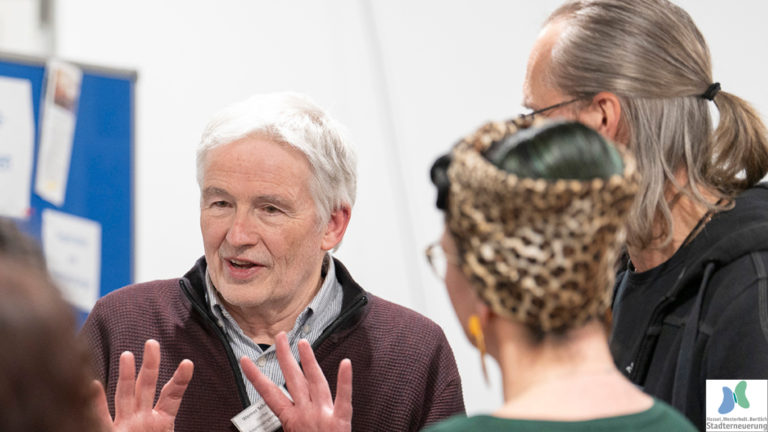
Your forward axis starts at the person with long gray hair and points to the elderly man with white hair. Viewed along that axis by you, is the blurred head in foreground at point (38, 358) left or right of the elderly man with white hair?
left

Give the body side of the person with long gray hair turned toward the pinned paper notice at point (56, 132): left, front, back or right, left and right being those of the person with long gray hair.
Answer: front

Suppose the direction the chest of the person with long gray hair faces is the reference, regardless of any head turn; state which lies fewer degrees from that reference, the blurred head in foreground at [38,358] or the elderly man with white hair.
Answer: the elderly man with white hair

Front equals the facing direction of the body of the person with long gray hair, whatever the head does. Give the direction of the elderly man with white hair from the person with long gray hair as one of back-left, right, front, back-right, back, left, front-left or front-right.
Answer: front

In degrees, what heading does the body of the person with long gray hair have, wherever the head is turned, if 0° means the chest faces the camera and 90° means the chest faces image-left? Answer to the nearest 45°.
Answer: approximately 90°

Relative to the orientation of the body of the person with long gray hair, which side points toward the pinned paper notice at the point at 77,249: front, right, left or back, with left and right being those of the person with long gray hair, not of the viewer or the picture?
front

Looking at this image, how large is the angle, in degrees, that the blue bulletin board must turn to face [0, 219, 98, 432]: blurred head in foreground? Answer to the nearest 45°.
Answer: approximately 45° to its right

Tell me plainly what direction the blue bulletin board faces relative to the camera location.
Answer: facing the viewer and to the right of the viewer

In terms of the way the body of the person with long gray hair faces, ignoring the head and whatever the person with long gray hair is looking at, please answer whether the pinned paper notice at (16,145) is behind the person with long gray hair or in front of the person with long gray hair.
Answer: in front

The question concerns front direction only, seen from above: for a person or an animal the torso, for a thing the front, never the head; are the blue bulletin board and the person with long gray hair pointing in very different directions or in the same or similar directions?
very different directions

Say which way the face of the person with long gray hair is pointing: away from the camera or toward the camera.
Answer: away from the camera
